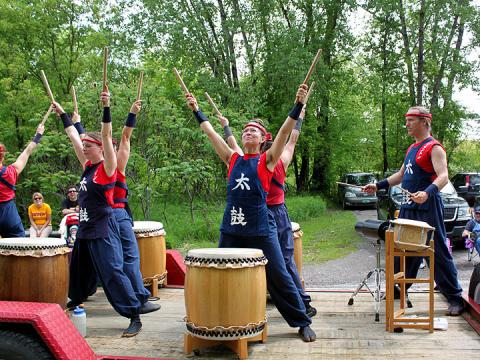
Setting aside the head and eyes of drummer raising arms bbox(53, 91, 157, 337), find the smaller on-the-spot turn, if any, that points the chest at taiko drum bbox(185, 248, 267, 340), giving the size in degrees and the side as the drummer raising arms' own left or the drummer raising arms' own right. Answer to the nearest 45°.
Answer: approximately 90° to the drummer raising arms' own left

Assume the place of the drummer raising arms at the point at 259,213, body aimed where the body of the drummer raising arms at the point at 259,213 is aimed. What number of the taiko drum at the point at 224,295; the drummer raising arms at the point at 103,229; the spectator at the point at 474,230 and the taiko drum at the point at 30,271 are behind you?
1

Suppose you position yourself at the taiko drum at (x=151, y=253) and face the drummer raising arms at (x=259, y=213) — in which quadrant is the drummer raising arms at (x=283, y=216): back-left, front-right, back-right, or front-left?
front-left

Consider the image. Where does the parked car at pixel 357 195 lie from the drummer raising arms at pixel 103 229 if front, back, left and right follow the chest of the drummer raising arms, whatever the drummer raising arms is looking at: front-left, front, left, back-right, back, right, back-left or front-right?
back

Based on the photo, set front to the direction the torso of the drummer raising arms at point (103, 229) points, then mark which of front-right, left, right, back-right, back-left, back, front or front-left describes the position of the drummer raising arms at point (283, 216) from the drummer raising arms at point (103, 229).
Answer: back-left

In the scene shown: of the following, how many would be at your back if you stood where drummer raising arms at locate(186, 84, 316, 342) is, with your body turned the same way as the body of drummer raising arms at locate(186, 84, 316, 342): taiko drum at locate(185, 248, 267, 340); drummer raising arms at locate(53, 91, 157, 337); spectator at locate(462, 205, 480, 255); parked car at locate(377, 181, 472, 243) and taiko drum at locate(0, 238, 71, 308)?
2

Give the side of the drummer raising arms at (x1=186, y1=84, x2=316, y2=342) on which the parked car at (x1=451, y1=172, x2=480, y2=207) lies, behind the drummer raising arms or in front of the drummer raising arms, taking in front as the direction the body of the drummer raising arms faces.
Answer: behind

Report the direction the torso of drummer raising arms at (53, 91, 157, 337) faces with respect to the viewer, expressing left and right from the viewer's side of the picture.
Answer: facing the viewer and to the left of the viewer

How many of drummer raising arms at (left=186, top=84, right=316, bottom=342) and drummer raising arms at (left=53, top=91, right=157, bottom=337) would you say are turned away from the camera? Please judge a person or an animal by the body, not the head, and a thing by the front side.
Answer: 0

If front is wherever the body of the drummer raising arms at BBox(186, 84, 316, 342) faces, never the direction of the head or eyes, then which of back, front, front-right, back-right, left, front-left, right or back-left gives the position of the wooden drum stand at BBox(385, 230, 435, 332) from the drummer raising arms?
back-left
